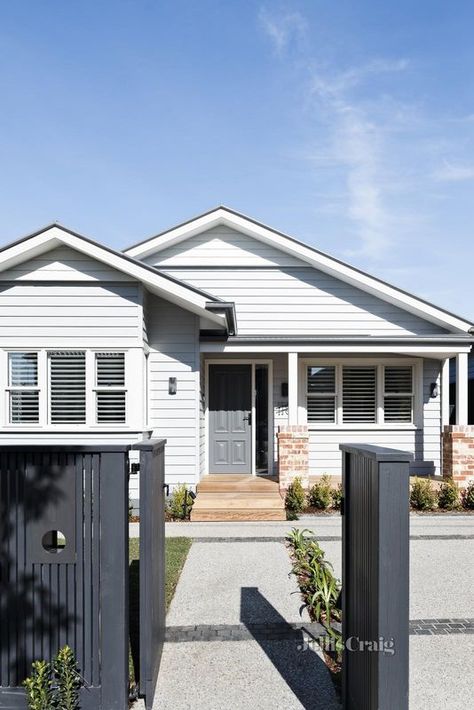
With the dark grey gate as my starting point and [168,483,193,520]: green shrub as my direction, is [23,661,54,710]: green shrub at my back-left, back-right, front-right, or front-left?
back-left

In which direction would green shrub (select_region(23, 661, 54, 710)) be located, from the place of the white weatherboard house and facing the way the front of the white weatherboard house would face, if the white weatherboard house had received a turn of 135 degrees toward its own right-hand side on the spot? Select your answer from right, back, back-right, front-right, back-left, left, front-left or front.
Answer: back-left

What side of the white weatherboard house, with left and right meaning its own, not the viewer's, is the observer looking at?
front

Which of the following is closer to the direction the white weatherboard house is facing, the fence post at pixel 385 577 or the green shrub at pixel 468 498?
the fence post

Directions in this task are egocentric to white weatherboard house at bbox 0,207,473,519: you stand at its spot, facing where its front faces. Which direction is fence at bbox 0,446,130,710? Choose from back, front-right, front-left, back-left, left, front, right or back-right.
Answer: front

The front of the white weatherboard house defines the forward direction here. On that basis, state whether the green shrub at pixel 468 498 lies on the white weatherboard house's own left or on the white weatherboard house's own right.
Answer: on the white weatherboard house's own left

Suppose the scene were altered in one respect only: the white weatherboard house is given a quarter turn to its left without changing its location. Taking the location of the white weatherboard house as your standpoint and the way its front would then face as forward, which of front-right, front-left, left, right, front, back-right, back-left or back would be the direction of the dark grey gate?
right

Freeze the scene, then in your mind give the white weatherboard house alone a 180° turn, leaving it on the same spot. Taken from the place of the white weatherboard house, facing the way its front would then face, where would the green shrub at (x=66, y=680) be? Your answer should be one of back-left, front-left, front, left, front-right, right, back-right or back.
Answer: back

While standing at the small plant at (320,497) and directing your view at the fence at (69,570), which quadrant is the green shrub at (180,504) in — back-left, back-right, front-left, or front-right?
front-right

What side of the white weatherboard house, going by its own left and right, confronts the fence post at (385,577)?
front
